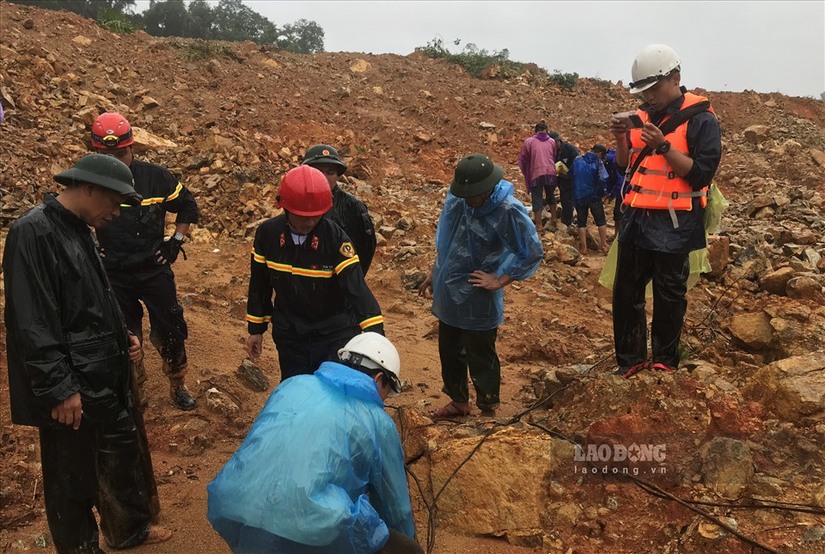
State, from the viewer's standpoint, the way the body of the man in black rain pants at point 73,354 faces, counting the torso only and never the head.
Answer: to the viewer's right

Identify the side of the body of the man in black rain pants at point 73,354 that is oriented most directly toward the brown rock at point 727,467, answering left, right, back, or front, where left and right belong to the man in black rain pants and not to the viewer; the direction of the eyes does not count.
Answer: front

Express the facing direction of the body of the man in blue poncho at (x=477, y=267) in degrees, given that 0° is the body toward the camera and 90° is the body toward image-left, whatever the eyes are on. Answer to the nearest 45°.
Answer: approximately 45°

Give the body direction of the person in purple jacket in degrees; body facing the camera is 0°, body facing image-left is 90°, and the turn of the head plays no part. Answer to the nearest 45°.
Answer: approximately 180°

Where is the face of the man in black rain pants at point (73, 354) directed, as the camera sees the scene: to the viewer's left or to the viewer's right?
to the viewer's right

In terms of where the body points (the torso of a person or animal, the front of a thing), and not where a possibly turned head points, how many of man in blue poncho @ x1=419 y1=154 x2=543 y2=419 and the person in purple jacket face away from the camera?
1

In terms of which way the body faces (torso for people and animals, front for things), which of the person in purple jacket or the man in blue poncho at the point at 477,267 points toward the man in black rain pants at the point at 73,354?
the man in blue poncho

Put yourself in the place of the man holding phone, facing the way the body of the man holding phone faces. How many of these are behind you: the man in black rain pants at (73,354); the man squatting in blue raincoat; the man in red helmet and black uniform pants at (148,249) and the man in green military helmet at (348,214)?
0

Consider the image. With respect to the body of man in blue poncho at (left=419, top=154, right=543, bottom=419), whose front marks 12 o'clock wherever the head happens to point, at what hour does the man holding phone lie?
The man holding phone is roughly at 8 o'clock from the man in blue poncho.

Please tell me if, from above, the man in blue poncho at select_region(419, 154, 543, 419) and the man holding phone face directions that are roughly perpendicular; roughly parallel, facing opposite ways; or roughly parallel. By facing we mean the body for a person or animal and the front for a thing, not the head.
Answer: roughly parallel

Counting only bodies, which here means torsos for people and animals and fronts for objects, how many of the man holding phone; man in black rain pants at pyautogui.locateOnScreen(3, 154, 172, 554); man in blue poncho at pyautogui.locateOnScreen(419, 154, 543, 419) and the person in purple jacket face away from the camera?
1

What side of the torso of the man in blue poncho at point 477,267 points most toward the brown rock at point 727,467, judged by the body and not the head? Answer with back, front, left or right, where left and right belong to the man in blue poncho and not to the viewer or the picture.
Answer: left

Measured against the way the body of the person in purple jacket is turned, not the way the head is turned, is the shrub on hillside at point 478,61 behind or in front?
in front

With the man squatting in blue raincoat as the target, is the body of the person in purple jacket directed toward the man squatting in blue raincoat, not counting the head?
no

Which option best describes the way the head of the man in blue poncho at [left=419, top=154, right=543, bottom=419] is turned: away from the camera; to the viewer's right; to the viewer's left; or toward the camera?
toward the camera

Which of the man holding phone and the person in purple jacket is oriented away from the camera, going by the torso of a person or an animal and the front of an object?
the person in purple jacket

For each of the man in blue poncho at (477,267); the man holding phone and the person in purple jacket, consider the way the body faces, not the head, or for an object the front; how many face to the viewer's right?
0

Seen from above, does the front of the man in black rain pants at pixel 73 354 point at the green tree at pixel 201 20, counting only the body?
no
